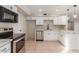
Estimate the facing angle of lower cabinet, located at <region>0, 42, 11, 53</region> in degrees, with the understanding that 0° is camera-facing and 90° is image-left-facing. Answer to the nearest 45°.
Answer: approximately 315°

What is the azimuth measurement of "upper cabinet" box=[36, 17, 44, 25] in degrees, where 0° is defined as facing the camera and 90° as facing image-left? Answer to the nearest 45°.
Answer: approximately 0°

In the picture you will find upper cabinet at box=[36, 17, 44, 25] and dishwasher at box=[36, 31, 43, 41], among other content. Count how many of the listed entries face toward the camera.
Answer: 2

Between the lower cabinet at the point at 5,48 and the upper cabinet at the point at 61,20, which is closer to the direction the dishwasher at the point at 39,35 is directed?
the lower cabinet

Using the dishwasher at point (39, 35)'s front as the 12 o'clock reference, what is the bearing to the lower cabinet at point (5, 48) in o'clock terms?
The lower cabinet is roughly at 12 o'clock from the dishwasher.

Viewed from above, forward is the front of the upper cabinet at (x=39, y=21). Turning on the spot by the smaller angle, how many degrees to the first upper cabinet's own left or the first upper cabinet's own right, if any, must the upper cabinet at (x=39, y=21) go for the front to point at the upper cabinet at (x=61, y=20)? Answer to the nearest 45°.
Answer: approximately 45° to the first upper cabinet's own left

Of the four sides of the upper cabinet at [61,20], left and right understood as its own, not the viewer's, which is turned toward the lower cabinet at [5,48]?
front
